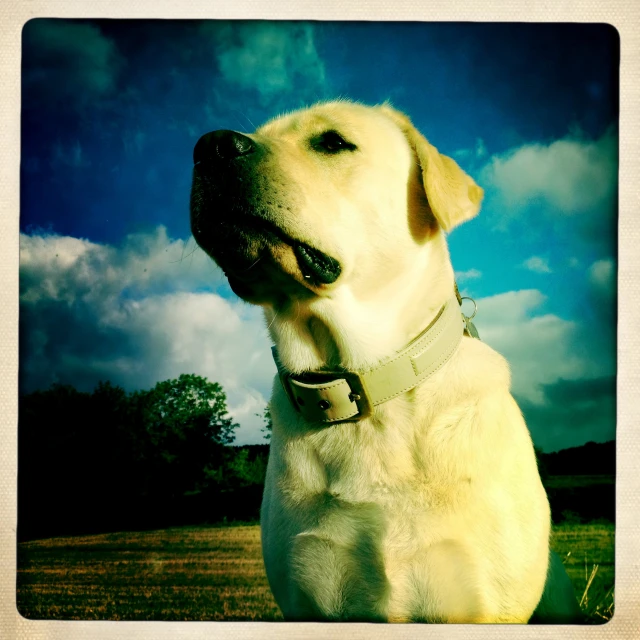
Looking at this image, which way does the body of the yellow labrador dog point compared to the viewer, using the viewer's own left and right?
facing the viewer and to the left of the viewer

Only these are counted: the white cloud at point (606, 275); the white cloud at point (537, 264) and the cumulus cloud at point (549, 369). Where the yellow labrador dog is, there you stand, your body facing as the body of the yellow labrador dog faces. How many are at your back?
3

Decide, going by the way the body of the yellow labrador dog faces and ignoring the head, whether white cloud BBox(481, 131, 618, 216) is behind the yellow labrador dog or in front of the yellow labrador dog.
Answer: behind

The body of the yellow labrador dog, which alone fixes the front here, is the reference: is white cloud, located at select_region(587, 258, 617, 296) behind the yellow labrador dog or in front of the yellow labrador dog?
behind

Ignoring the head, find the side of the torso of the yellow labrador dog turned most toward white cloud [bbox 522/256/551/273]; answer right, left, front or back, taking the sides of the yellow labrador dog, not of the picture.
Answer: back
